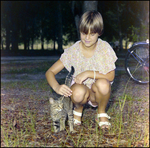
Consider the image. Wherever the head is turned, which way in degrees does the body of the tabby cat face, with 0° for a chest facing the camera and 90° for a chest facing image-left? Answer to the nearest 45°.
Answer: approximately 45°
